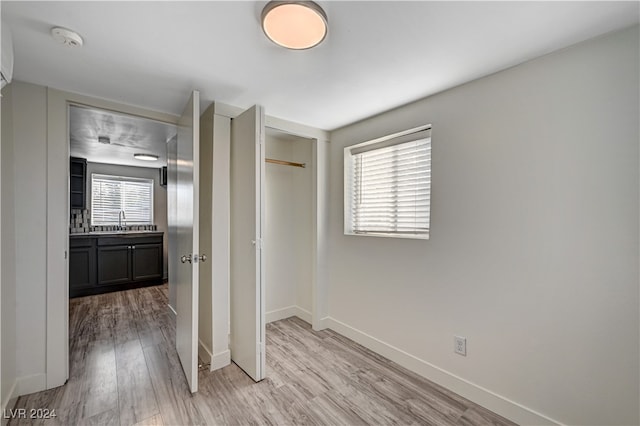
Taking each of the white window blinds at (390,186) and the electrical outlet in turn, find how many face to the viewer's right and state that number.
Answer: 0

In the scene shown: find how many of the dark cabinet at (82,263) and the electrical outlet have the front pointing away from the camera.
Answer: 0

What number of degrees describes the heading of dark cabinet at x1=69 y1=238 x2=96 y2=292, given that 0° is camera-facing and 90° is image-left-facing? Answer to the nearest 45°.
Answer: approximately 315°

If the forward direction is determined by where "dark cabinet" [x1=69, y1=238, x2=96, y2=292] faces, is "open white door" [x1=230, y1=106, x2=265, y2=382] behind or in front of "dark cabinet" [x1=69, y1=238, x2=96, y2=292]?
in front

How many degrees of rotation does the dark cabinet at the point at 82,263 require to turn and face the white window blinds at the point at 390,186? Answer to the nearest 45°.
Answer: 0° — it already faces it

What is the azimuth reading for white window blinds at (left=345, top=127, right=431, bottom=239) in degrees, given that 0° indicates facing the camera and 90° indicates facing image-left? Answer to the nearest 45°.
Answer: approximately 45°

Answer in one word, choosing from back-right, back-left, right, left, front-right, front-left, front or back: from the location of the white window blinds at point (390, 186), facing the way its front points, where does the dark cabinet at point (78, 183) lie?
front-right

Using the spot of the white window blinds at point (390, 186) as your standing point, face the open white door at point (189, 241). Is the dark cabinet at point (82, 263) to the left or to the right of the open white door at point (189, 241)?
right

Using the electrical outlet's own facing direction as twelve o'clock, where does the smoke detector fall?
The smoke detector is roughly at 12 o'clock from the electrical outlet.

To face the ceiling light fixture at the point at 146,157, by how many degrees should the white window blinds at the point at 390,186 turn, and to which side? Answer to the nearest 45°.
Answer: approximately 45° to its right

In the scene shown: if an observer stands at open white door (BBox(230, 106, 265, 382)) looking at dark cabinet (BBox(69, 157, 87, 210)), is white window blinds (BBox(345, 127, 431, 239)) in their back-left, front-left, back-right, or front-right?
back-right

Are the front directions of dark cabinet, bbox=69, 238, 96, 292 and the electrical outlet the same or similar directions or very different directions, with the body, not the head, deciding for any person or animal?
very different directions
